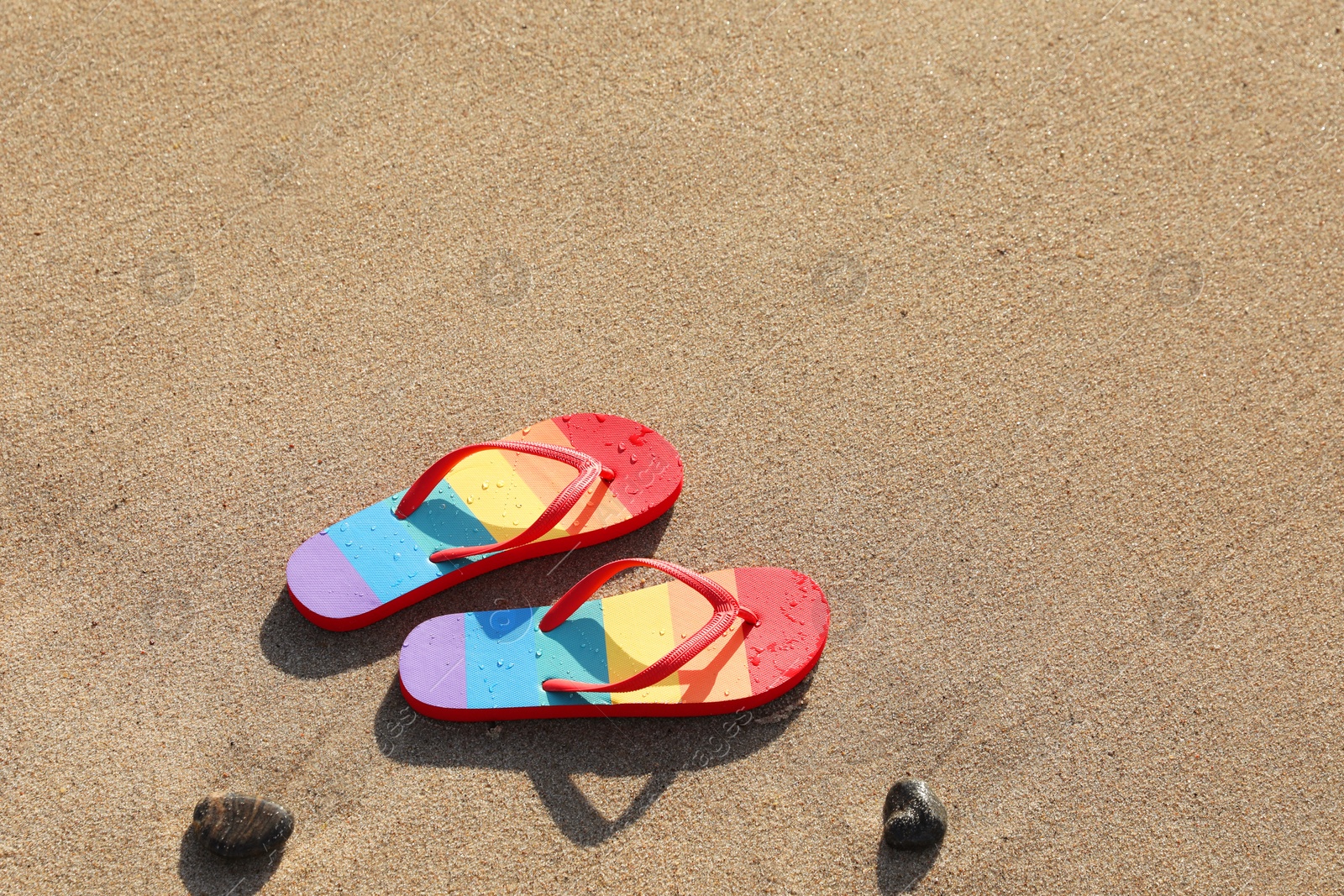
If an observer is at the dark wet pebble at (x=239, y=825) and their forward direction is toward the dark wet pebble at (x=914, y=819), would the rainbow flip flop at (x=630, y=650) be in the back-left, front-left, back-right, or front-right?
front-left

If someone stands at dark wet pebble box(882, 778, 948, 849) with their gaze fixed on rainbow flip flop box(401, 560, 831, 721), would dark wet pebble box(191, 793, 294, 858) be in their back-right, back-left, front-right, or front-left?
front-left

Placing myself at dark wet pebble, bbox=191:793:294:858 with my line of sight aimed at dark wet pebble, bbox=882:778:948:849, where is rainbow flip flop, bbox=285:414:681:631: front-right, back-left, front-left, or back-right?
front-left

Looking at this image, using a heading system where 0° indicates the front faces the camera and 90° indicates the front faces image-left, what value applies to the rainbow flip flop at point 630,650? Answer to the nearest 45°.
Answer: approximately 270°

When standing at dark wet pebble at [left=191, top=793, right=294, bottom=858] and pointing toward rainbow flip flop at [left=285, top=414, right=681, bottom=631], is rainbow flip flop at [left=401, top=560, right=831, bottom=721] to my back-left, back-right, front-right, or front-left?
front-right

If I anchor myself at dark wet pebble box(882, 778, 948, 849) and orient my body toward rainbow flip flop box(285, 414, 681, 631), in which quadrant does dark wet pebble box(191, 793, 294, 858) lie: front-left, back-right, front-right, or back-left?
front-left

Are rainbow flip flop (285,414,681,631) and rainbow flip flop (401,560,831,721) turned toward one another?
no

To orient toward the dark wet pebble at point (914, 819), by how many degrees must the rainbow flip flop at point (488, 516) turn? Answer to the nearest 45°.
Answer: approximately 90° to its right

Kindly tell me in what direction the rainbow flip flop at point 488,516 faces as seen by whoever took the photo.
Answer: facing away from the viewer and to the right of the viewer
